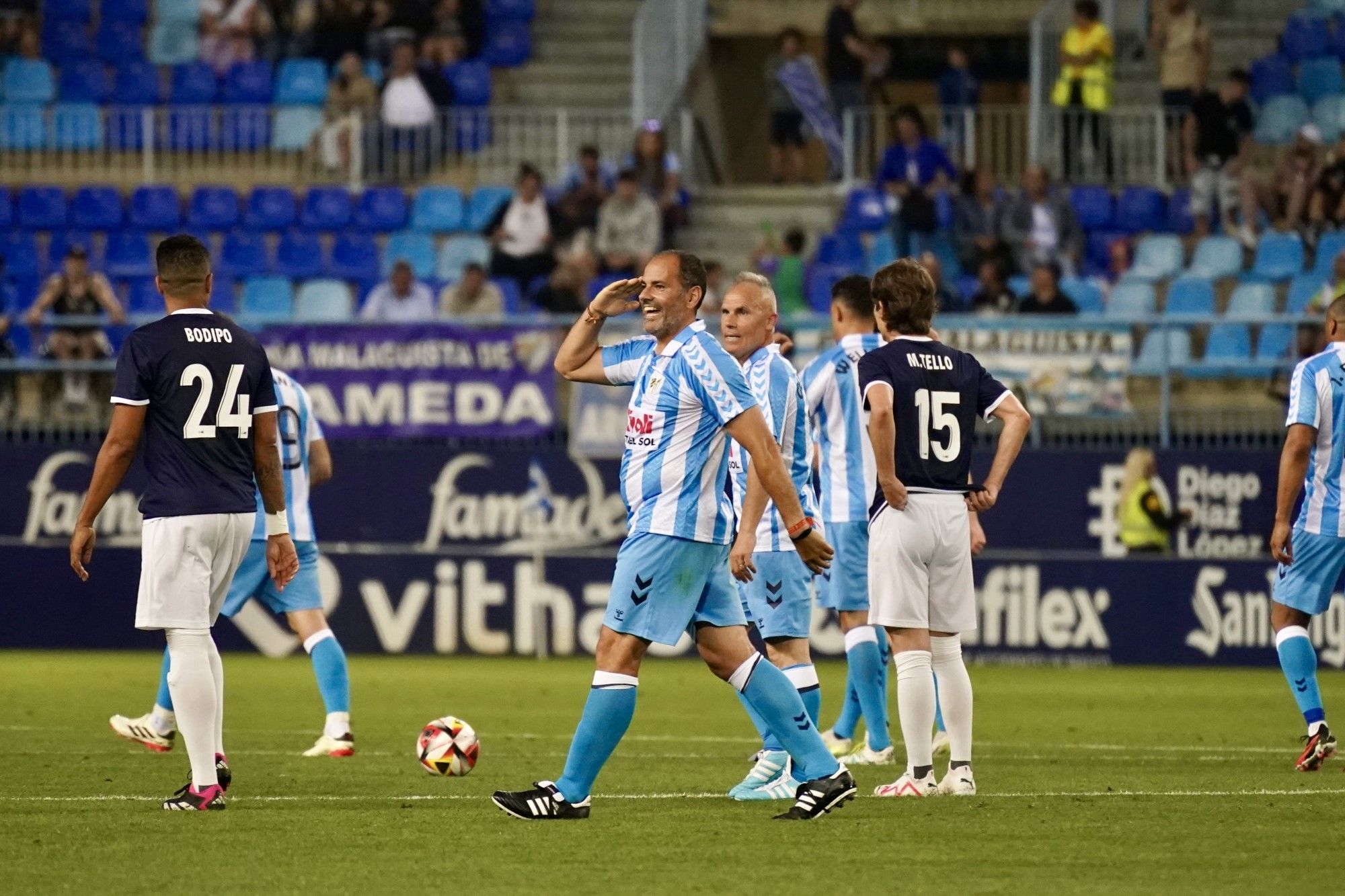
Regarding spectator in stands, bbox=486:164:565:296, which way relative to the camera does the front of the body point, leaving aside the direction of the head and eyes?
toward the camera

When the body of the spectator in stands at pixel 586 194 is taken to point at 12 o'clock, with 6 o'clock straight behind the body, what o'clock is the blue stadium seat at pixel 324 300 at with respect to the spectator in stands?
The blue stadium seat is roughly at 3 o'clock from the spectator in stands.

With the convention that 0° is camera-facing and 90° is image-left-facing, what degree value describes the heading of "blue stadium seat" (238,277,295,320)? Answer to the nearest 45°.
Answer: approximately 0°

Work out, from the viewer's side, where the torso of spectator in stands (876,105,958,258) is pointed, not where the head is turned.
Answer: toward the camera

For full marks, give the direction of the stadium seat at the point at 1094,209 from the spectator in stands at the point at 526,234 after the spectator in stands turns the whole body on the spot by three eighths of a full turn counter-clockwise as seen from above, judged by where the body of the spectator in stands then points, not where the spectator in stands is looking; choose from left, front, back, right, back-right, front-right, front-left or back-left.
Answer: front-right

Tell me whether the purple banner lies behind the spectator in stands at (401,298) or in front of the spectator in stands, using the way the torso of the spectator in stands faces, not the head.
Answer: in front

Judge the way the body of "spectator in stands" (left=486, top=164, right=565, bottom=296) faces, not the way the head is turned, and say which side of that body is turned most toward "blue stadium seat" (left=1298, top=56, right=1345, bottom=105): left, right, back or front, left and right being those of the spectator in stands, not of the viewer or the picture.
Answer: left

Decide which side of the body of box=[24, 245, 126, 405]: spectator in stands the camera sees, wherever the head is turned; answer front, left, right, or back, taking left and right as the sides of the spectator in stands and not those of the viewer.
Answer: front

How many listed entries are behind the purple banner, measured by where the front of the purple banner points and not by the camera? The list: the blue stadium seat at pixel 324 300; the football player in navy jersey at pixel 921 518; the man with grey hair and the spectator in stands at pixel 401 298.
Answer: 2

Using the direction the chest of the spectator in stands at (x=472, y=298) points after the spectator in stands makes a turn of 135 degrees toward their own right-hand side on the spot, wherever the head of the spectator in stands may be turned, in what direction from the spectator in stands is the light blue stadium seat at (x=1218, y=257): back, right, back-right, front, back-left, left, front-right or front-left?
back-right

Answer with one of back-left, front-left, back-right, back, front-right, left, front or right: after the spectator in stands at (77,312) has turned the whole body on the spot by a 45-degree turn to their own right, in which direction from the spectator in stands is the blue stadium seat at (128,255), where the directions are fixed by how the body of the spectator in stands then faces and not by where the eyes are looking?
back-right

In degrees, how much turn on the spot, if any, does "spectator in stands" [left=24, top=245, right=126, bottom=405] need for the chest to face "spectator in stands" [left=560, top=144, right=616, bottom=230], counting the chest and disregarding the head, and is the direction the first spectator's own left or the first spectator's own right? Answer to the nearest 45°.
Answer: approximately 90° to the first spectator's own left

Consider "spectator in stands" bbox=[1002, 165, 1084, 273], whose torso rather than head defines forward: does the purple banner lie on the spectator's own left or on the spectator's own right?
on the spectator's own right

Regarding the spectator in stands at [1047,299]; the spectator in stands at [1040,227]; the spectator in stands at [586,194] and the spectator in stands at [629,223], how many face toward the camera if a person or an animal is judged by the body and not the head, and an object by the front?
4

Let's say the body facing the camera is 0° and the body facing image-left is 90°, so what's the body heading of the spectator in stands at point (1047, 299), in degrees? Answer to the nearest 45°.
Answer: approximately 0°
